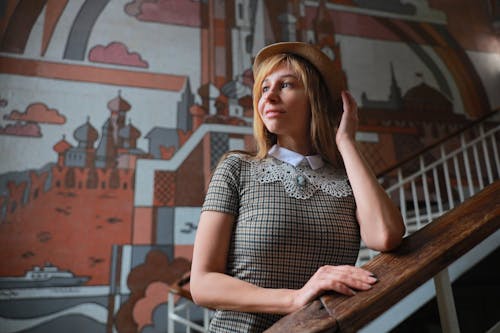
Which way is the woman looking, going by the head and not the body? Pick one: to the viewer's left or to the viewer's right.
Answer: to the viewer's left

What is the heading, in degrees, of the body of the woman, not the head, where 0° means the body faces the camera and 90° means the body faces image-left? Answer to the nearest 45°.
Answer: approximately 0°
